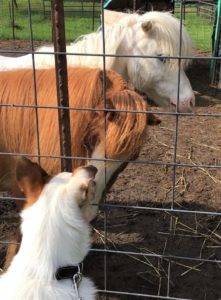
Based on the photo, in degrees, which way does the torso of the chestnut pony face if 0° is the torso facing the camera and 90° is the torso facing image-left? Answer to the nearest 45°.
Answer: approximately 270°

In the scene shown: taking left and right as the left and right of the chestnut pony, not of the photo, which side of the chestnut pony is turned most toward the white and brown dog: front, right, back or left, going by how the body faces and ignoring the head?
right

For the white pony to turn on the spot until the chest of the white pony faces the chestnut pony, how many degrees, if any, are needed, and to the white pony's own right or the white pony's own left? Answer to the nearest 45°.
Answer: approximately 90° to the white pony's own right

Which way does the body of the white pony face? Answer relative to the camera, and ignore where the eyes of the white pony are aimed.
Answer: to the viewer's right

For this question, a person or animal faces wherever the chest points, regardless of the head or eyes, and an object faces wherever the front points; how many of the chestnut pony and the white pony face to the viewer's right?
2

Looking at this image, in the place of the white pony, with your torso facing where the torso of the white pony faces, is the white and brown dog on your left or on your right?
on your right
